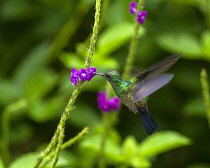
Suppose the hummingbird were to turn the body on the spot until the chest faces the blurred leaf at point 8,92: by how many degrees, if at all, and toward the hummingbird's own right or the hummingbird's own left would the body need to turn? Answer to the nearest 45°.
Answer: approximately 45° to the hummingbird's own right

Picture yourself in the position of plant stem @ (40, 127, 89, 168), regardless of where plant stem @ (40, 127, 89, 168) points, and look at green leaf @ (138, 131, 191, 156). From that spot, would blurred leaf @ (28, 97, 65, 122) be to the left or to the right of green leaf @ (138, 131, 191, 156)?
left

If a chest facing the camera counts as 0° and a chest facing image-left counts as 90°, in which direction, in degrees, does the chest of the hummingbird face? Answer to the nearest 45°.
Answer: approximately 90°

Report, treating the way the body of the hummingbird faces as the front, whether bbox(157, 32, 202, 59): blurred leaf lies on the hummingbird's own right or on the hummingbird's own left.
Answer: on the hummingbird's own right

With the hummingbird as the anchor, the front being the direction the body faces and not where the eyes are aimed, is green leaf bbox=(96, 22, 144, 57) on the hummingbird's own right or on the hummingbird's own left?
on the hummingbird's own right
